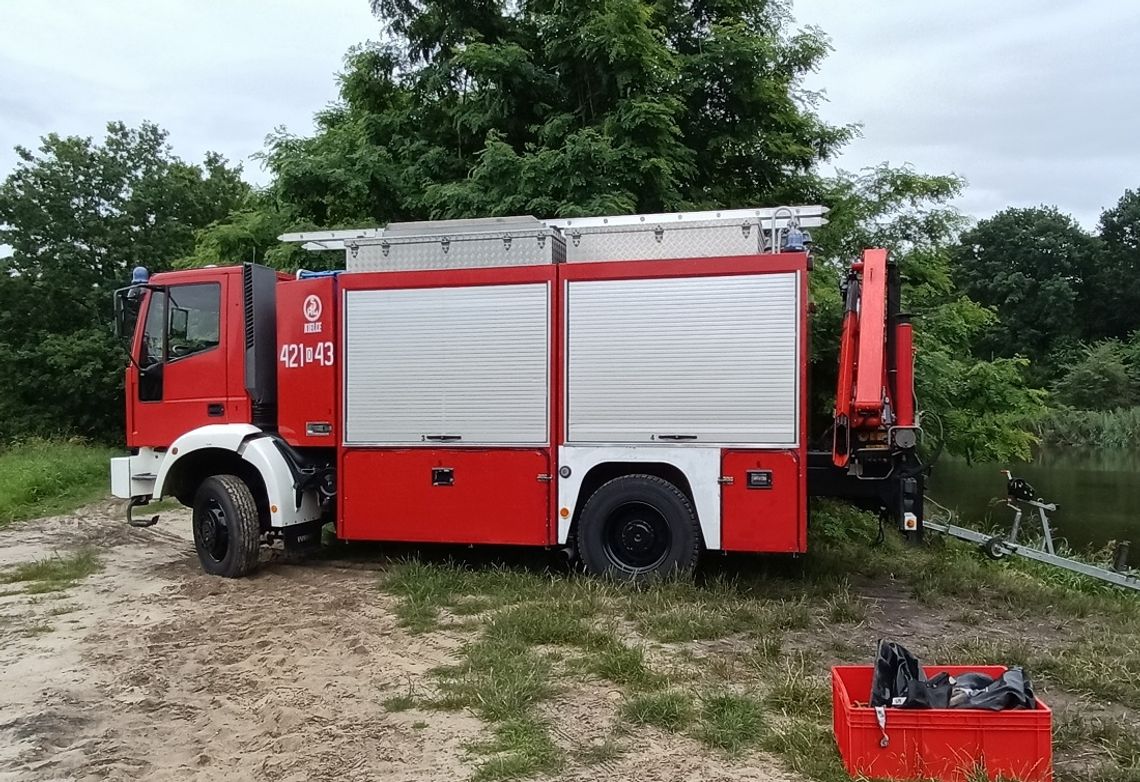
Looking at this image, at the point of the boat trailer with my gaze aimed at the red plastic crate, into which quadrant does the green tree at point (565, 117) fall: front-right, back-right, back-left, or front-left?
back-right

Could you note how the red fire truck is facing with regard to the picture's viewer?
facing to the left of the viewer

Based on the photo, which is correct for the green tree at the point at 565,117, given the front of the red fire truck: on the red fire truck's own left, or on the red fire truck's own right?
on the red fire truck's own right

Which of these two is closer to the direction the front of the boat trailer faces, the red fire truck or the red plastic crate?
the red fire truck

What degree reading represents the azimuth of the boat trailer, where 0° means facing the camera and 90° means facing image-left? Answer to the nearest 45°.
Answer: approximately 135°

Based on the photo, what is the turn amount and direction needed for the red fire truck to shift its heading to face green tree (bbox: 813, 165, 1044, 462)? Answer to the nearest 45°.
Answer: approximately 135° to its right

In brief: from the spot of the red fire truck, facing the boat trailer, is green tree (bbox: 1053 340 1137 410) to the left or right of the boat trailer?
left

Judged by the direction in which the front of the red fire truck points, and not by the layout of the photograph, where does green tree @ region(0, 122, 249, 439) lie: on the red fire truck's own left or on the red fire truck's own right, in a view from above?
on the red fire truck's own right
